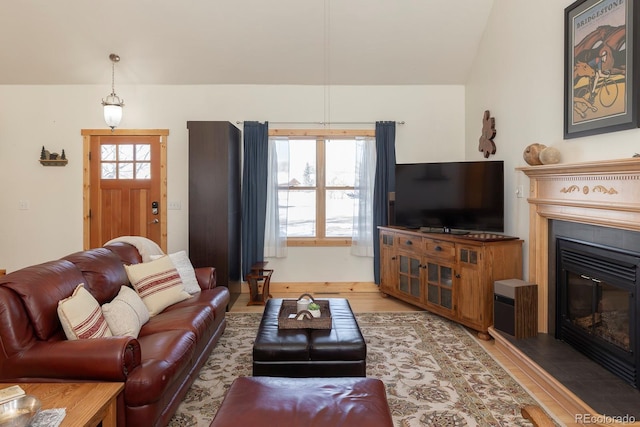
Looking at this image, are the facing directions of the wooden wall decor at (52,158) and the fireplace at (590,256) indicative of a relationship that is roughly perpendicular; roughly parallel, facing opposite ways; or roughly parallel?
roughly perpendicular

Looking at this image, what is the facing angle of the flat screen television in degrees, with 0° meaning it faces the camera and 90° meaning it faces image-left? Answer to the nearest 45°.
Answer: approximately 45°

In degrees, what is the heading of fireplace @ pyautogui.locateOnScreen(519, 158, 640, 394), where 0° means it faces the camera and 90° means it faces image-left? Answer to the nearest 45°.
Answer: approximately 45°

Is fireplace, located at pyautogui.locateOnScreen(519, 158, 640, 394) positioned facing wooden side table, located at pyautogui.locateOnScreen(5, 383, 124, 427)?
yes

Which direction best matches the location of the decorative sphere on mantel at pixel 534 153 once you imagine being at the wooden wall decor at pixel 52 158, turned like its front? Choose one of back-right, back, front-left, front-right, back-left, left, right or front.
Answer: front-left

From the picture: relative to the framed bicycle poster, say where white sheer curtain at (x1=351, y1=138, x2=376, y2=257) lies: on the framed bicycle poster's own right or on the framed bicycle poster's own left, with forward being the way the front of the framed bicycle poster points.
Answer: on the framed bicycle poster's own right

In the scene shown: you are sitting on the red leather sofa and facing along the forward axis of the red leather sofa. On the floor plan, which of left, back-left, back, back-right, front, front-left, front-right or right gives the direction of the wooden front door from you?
back-left

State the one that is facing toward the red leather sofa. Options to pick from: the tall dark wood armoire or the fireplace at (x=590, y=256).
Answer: the fireplace

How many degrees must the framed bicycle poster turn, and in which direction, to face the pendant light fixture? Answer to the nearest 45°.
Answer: approximately 45° to its right

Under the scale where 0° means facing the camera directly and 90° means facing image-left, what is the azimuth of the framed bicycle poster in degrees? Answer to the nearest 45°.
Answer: approximately 45°

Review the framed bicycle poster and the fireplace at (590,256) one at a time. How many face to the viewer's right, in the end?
0
